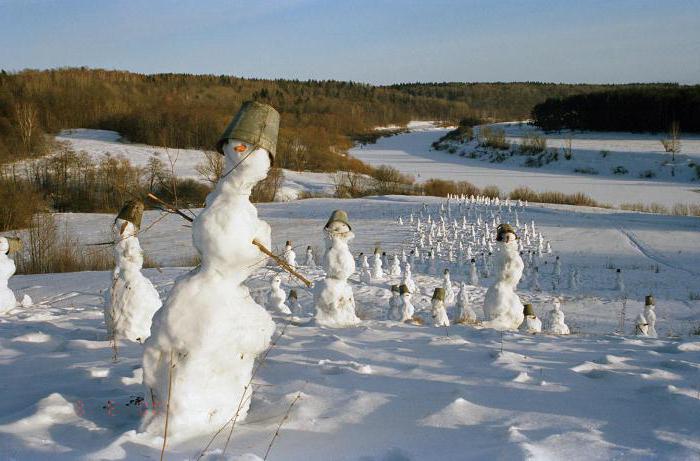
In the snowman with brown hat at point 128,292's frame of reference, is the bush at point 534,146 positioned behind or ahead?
behind

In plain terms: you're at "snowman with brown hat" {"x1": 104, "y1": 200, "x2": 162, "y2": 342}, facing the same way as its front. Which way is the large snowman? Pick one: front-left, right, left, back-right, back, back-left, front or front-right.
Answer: front-left

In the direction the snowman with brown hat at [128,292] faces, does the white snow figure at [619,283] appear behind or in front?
behind

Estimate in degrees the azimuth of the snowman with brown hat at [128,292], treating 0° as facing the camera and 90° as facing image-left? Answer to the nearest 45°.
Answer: approximately 45°

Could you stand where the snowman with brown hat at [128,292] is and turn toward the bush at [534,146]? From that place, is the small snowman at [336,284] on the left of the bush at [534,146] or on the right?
right

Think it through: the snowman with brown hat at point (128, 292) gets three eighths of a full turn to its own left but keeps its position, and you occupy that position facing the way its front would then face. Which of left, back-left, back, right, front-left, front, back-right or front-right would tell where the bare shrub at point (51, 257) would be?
left

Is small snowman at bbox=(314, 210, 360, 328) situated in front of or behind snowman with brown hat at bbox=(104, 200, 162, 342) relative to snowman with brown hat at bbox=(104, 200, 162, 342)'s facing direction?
behind

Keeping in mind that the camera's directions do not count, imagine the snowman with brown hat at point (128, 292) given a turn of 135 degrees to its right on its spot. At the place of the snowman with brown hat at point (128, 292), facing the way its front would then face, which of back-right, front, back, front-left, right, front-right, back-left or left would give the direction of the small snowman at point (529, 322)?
right

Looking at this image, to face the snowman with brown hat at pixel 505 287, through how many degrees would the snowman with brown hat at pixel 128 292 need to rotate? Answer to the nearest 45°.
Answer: approximately 135° to its left

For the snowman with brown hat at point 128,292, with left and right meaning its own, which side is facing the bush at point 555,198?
back
